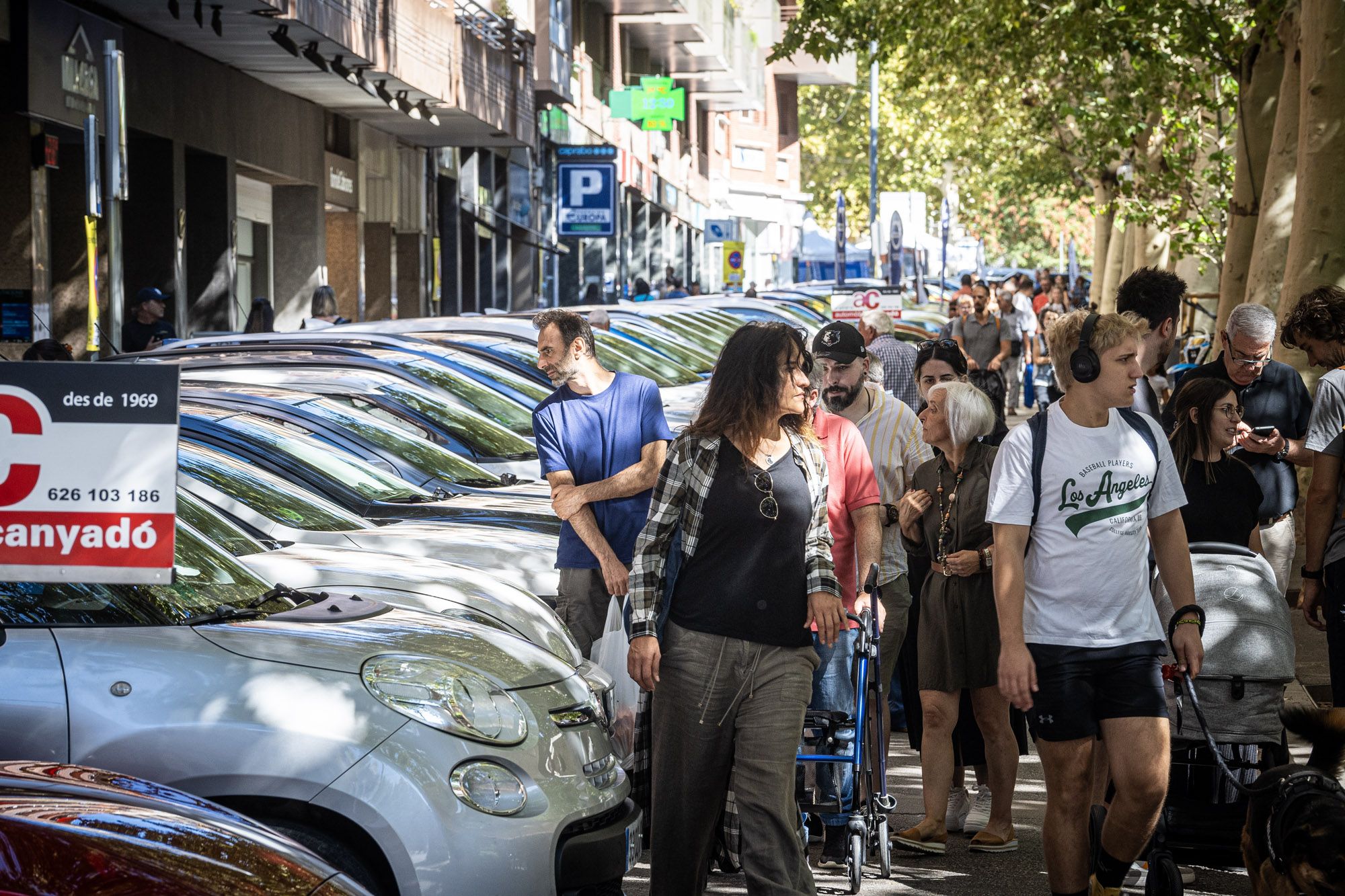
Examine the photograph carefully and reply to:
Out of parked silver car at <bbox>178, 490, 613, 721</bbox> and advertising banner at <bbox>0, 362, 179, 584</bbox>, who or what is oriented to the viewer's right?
the parked silver car

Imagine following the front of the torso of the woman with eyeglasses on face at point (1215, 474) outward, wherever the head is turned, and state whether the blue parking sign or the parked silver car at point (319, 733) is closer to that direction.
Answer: the parked silver car

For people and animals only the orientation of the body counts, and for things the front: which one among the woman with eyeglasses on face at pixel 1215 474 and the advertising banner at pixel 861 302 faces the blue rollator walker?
the advertising banner

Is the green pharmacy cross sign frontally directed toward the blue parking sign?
yes

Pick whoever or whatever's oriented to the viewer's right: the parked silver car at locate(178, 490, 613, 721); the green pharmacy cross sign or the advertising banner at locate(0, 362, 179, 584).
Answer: the parked silver car

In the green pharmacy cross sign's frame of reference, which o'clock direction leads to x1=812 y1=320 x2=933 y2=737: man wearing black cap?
The man wearing black cap is roughly at 12 o'clock from the green pharmacy cross sign.

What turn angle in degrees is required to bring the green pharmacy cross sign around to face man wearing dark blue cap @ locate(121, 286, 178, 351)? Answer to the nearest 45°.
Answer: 0° — it already faces them

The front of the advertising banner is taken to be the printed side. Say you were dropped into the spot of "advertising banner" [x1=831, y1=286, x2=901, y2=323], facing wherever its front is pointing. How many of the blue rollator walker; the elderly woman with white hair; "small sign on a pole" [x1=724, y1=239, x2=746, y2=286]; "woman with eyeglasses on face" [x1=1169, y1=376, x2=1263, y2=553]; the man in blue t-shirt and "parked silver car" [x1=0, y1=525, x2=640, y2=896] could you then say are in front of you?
5

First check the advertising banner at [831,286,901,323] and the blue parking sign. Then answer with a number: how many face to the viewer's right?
0

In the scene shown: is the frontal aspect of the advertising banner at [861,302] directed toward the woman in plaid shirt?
yes

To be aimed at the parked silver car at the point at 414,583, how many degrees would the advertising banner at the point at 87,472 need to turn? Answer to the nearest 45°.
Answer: approximately 135° to its left
